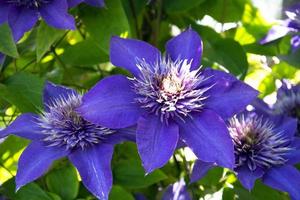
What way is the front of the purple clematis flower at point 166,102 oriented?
toward the camera

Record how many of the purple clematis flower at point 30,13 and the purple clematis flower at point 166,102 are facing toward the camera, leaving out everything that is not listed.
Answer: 2

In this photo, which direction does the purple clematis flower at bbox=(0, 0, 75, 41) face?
toward the camera

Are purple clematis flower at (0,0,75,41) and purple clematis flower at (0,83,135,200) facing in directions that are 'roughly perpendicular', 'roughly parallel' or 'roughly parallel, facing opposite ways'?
roughly parallel

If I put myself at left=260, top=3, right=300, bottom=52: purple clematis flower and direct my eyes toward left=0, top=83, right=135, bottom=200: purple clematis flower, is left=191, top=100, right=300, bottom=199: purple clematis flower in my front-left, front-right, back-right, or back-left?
front-left

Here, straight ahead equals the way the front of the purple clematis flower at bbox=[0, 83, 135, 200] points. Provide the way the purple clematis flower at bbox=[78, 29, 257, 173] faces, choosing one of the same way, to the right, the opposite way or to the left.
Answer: the same way

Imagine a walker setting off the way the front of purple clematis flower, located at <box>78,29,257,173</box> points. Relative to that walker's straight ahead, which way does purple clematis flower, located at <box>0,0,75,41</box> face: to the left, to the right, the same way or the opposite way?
the same way

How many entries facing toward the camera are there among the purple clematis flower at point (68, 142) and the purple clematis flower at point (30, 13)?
2
